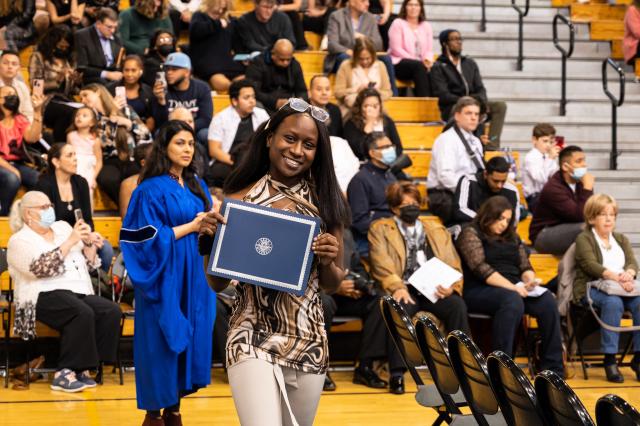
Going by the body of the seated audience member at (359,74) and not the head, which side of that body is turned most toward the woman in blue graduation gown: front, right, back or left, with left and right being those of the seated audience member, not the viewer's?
front

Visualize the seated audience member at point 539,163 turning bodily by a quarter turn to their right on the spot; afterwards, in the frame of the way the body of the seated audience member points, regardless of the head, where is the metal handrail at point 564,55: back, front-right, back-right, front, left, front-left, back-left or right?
back-right

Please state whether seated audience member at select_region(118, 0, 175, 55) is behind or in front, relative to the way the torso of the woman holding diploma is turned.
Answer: behind

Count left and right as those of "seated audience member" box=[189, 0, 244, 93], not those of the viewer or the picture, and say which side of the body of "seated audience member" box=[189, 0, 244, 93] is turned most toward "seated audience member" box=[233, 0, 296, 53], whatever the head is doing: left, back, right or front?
left

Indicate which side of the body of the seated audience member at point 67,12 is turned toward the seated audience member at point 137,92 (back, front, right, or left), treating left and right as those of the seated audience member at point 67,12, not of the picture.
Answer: front

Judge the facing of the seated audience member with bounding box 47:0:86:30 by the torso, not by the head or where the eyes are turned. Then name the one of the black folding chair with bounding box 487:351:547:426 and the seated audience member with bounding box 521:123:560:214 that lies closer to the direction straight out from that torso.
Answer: the black folding chair

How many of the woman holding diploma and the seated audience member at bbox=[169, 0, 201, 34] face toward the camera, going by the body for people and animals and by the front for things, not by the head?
2

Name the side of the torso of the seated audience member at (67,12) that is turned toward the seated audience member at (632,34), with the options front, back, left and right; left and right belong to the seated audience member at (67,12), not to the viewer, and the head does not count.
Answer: left

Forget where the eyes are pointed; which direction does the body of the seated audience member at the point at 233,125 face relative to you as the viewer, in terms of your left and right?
facing the viewer and to the right of the viewer

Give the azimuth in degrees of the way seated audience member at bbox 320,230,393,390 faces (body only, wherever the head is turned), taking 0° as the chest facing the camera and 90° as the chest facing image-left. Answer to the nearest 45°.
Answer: approximately 315°

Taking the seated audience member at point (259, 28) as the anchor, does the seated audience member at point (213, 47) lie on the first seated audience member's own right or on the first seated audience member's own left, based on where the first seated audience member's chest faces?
on the first seated audience member's own right

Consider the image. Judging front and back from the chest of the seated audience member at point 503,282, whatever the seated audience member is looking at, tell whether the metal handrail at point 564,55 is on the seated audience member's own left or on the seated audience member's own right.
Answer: on the seated audience member's own left

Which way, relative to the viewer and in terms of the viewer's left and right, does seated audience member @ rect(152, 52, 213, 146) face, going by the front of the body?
facing the viewer and to the left of the viewer
